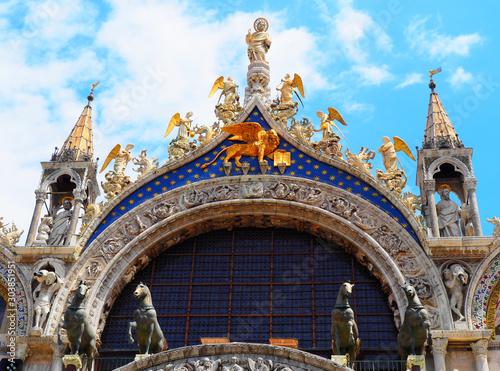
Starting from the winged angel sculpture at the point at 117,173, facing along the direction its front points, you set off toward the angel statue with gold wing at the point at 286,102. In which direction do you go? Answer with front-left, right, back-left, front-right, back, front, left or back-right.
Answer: front-left

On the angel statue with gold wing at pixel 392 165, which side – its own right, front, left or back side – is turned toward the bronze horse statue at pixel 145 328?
front

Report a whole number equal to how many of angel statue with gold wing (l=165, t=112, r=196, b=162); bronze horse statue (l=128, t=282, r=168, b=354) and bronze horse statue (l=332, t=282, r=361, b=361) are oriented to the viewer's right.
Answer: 1

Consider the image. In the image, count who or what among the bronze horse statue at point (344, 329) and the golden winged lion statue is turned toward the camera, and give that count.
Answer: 1

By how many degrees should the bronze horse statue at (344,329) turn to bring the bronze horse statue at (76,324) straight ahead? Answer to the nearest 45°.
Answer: approximately 90° to its right

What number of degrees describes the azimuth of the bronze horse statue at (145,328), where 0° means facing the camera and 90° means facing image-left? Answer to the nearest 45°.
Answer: approximately 45°

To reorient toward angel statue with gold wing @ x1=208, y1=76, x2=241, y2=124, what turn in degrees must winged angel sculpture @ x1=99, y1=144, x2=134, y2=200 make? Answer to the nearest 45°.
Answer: approximately 45° to its left

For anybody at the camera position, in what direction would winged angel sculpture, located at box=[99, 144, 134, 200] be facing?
facing the viewer and to the right of the viewer
